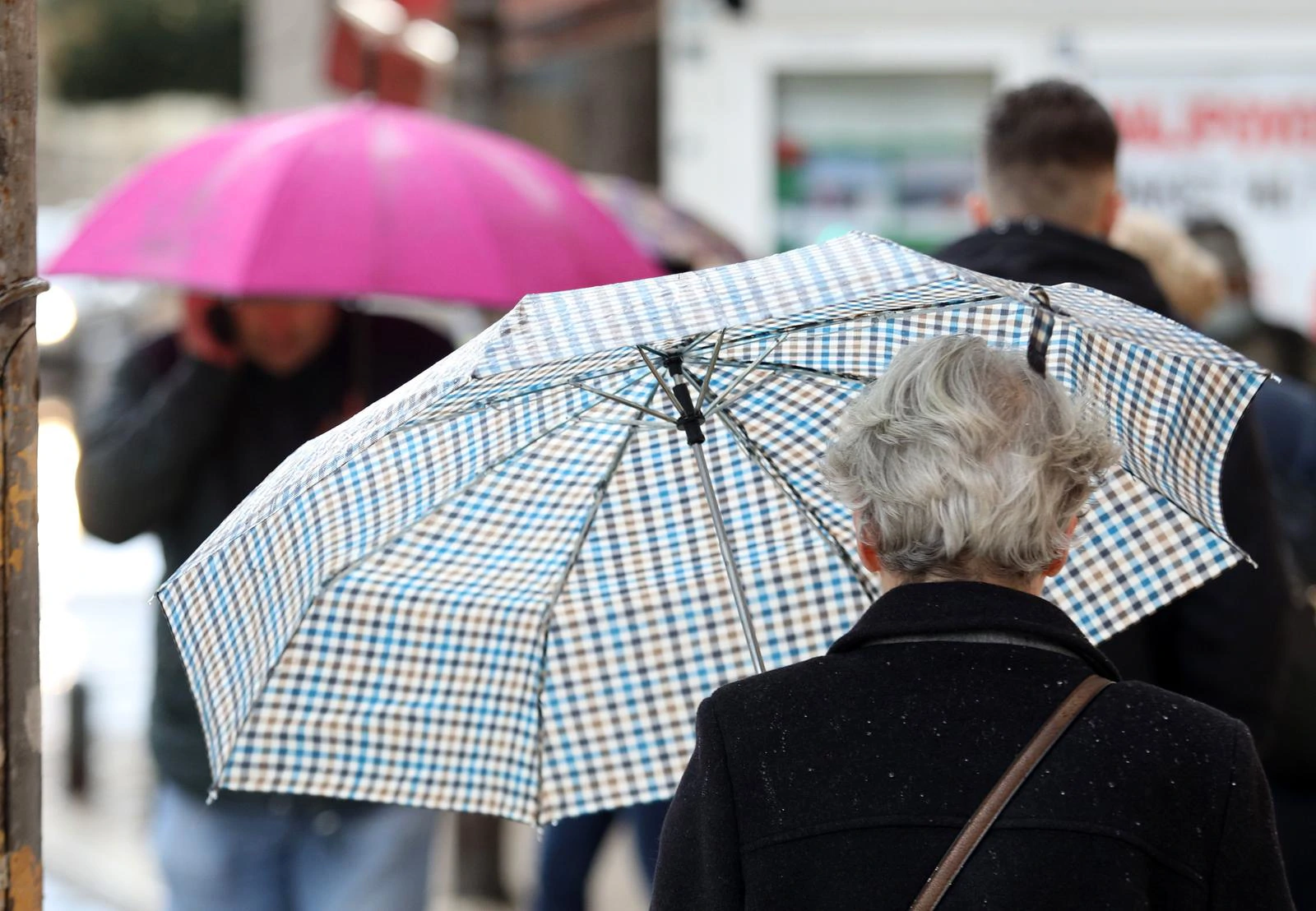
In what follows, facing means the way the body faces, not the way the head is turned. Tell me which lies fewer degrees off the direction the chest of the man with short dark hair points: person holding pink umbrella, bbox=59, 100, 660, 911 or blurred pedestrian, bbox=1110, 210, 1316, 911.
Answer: the blurred pedestrian

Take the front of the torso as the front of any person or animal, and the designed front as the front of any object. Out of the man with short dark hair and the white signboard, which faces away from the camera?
the man with short dark hair

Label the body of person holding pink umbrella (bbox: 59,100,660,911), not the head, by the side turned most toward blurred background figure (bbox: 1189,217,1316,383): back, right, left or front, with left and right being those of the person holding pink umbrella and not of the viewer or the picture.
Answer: left

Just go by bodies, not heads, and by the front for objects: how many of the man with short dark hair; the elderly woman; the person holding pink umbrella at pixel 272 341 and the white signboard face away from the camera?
2

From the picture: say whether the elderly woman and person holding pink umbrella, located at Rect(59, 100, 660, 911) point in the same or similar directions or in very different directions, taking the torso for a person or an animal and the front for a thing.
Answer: very different directions

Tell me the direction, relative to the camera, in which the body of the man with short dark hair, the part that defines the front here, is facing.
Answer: away from the camera

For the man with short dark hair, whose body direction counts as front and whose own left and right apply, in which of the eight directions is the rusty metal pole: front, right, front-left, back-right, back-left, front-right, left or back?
back-left

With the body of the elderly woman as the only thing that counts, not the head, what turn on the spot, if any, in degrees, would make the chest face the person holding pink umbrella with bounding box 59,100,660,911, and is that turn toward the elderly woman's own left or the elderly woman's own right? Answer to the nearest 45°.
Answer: approximately 45° to the elderly woman's own left

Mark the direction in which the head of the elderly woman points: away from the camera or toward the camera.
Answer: away from the camera

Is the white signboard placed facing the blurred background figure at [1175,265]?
yes

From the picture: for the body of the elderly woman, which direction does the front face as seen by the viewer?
away from the camera

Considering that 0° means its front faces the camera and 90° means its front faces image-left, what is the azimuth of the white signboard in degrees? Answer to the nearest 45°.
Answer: approximately 0°
